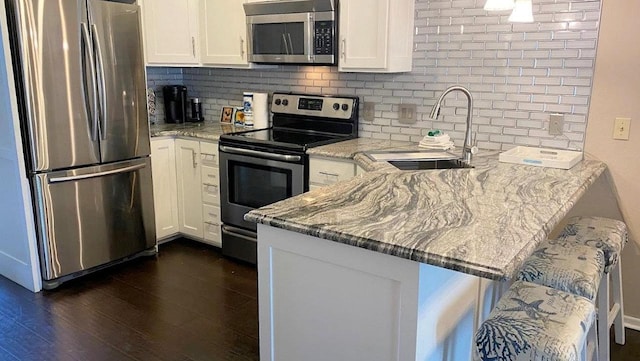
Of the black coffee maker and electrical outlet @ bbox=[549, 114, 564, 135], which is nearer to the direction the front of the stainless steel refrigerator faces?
the electrical outlet

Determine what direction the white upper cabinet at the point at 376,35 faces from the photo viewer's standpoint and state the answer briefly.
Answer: facing the viewer and to the left of the viewer

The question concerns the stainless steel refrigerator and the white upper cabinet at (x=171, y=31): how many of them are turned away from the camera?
0

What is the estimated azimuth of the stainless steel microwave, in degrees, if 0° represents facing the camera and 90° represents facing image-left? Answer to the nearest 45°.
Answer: approximately 45°

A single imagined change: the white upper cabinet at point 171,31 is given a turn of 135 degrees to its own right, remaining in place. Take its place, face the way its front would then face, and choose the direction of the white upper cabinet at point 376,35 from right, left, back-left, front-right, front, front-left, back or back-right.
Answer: back

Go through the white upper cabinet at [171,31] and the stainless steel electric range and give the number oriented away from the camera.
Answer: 0

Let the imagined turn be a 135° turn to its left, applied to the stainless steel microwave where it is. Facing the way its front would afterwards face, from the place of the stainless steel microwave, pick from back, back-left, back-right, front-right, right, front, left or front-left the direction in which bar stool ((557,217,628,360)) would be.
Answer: front-right

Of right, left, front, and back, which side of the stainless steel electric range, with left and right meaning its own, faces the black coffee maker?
right

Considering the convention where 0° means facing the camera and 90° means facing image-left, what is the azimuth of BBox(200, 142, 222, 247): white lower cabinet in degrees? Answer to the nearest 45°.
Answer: approximately 45°
